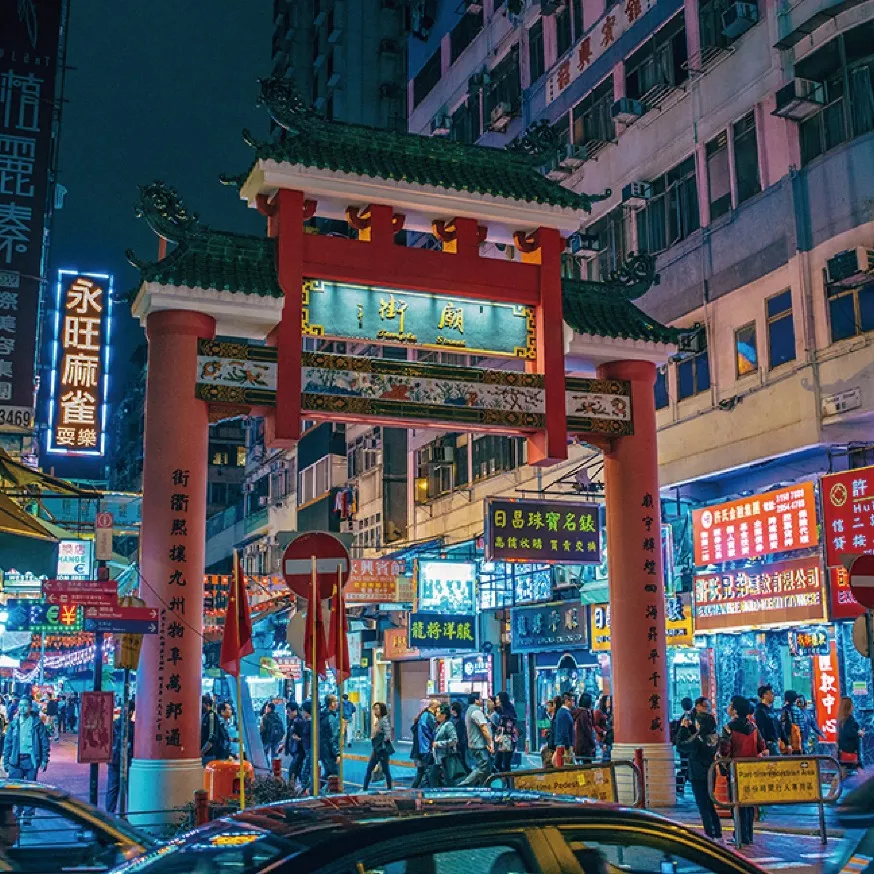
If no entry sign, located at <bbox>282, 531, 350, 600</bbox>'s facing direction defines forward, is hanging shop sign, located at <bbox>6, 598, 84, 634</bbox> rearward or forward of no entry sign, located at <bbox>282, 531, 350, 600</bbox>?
rearward

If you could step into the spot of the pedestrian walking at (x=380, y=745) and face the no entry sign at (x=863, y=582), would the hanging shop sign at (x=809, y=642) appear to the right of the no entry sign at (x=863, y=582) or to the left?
left

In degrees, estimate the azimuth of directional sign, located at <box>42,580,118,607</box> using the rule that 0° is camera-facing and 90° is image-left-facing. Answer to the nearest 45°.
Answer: approximately 0°

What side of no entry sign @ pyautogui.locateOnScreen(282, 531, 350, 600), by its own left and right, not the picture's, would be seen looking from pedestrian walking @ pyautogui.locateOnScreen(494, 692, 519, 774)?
back

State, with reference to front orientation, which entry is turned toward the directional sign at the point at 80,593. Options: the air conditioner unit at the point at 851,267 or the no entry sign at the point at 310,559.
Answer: the air conditioner unit

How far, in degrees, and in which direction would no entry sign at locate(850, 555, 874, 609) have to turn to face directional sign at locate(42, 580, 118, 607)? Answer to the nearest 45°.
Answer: approximately 90° to its right

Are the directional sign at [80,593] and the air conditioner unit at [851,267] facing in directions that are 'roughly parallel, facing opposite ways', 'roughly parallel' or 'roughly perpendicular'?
roughly perpendicular

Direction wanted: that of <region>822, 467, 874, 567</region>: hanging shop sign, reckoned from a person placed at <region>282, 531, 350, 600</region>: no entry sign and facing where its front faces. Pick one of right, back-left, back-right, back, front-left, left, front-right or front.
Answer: back-left

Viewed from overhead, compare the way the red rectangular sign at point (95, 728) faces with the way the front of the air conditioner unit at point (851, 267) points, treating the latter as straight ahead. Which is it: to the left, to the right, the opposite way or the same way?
to the left

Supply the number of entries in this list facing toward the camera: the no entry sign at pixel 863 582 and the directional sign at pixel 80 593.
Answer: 2
